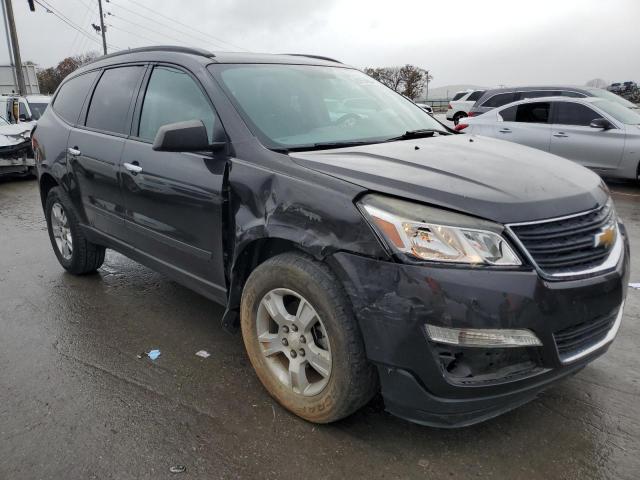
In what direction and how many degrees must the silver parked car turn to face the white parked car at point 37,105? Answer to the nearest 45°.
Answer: approximately 135° to its right

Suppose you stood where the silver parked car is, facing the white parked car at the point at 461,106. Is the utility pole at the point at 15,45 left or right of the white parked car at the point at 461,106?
left

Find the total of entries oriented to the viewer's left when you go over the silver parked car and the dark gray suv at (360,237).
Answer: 0

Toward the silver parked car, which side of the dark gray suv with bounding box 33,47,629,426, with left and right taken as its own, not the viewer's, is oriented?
left

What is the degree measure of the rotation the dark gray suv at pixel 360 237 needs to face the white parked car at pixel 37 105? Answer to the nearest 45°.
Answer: approximately 180°

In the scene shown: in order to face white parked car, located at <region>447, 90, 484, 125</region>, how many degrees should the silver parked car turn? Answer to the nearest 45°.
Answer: approximately 135° to its left

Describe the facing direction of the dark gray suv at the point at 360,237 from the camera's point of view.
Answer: facing the viewer and to the right of the viewer

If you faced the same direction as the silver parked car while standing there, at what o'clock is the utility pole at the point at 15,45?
The utility pole is roughly at 5 o'clock from the silver parked car.

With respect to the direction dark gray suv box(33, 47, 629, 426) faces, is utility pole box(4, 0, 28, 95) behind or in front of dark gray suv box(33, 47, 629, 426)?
behind

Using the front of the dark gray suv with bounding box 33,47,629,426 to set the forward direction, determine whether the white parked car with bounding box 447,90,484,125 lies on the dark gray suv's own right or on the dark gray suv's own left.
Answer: on the dark gray suv's own left
